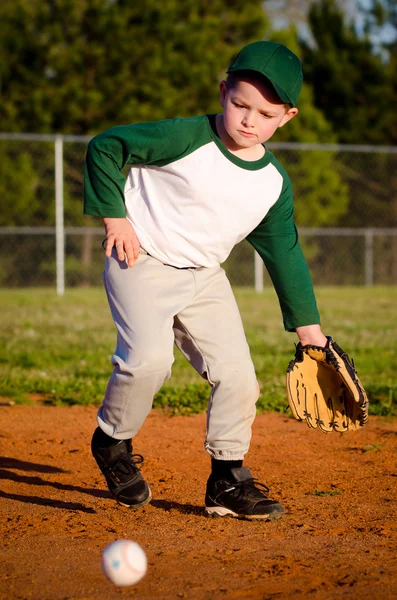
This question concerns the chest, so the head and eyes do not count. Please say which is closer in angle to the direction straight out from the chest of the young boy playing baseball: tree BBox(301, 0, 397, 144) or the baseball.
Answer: the baseball

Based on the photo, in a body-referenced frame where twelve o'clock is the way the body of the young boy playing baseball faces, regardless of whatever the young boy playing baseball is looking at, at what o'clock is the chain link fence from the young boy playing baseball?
The chain link fence is roughly at 6 o'clock from the young boy playing baseball.

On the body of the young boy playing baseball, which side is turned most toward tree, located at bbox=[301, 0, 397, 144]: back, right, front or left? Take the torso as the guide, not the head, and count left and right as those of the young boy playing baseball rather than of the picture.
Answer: back

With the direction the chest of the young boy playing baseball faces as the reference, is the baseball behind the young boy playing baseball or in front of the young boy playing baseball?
in front

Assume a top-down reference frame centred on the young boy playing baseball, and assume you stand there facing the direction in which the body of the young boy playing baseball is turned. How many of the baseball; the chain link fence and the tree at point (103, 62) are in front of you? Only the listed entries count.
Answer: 1

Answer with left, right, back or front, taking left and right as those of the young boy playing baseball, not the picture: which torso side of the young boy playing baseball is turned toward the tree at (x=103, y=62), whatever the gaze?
back

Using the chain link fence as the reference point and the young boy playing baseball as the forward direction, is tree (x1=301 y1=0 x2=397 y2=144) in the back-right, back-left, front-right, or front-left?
back-left

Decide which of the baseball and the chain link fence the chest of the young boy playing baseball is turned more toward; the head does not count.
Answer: the baseball

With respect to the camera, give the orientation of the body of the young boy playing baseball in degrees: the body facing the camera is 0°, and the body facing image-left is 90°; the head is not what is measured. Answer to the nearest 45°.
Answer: approximately 0°
